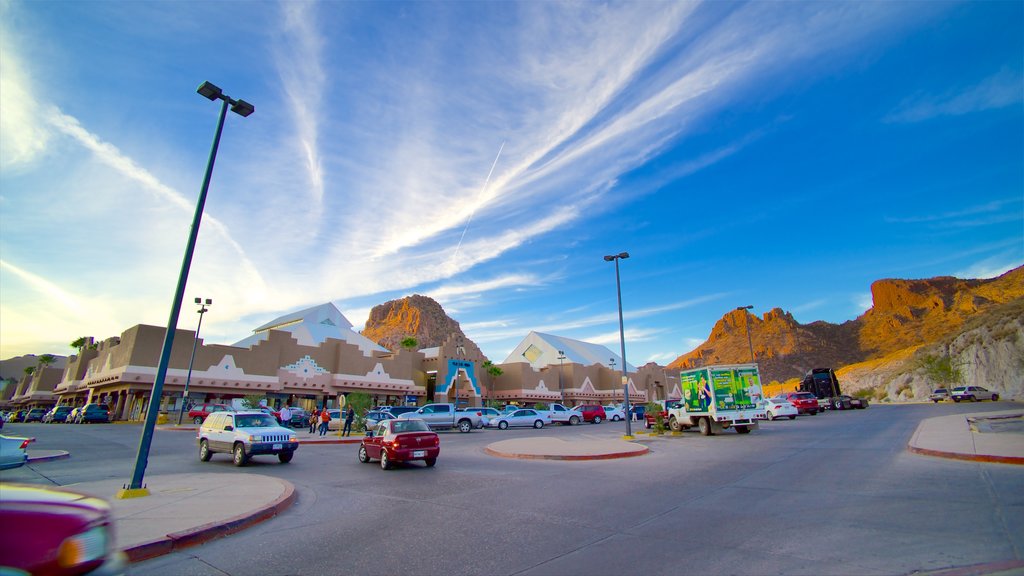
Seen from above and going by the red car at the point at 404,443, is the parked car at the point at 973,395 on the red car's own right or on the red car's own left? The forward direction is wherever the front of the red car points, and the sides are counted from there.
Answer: on the red car's own right

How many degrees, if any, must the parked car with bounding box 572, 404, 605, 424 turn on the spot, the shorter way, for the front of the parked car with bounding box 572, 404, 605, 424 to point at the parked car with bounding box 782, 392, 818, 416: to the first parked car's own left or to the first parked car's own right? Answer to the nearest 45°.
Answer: approximately 180°

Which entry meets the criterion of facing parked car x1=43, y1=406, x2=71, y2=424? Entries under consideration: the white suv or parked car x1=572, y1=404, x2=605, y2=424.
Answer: parked car x1=572, y1=404, x2=605, y2=424

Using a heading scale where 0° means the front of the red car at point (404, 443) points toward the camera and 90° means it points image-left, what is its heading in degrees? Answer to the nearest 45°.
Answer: approximately 135°

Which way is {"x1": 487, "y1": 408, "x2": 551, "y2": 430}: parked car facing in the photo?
to the viewer's left

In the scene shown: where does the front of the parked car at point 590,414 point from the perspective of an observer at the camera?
facing to the left of the viewer

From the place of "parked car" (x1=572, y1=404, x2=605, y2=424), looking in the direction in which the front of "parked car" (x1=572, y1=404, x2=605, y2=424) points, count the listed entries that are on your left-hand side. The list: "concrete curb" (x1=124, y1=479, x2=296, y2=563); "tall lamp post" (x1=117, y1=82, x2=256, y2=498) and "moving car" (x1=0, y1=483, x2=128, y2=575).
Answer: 3

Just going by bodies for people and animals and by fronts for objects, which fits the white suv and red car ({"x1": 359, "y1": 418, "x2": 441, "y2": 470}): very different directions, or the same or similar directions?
very different directions

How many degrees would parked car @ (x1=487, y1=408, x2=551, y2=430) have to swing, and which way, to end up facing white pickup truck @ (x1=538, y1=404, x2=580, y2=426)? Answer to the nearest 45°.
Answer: approximately 135° to its right

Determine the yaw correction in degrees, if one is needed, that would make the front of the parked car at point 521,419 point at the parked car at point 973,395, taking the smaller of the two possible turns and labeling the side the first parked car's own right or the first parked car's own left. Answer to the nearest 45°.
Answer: approximately 180°

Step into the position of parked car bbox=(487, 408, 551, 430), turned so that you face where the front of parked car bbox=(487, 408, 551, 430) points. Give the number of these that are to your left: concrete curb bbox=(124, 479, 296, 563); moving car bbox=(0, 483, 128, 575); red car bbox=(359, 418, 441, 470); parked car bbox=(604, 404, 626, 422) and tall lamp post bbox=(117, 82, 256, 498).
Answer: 4
